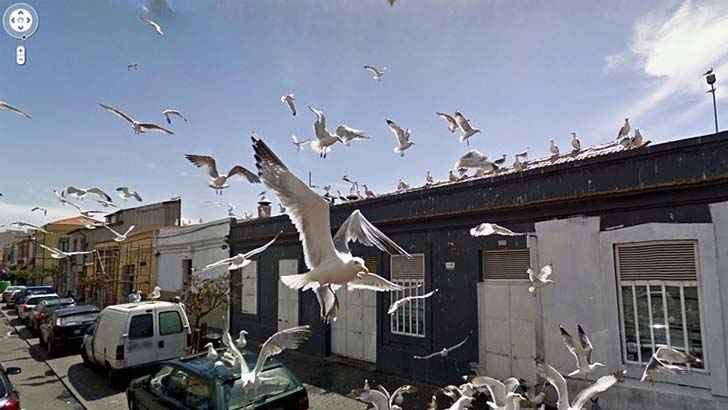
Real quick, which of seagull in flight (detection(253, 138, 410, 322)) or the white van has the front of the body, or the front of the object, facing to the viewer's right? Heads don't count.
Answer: the seagull in flight

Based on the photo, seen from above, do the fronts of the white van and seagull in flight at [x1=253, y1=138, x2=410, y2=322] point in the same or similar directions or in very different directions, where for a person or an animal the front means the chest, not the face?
very different directions

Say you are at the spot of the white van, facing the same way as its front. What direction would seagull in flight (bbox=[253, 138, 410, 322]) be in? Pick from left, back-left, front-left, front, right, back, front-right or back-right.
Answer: back-left

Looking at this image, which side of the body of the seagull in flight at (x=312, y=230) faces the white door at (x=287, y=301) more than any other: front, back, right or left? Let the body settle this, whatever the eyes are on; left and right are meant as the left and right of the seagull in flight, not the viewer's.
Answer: left

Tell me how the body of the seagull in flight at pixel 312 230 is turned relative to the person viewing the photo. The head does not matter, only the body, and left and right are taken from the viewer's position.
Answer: facing to the right of the viewer

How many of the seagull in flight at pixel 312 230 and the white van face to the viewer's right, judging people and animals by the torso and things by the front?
1
